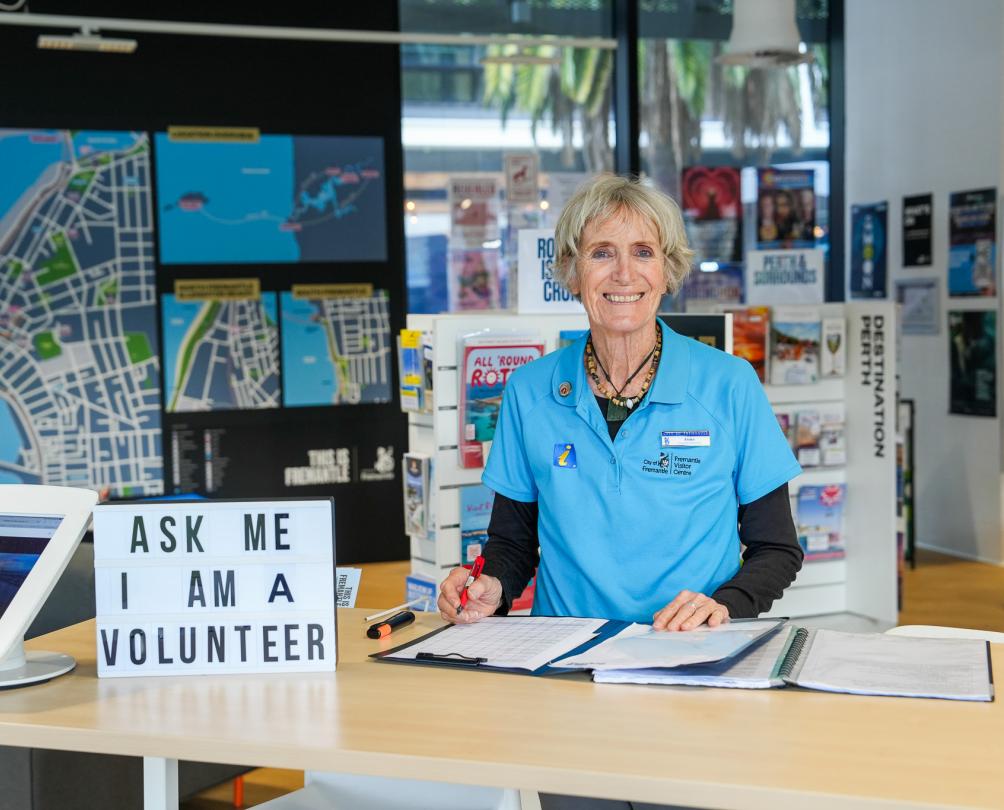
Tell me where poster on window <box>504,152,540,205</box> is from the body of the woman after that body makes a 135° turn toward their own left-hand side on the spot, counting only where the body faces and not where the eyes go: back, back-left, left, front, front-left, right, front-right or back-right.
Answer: front-left

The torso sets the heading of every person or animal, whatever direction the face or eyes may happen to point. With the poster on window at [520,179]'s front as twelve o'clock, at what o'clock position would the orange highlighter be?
The orange highlighter is roughly at 12 o'clock from the poster on window.

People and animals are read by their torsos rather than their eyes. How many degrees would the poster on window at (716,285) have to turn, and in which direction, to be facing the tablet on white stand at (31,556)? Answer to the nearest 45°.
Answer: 0° — it already faces it

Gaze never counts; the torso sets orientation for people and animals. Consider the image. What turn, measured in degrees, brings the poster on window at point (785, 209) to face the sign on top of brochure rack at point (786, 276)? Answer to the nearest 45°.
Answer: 0° — it already faces it

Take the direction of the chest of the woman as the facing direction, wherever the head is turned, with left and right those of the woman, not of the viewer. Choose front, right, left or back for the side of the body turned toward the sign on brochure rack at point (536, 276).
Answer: back
